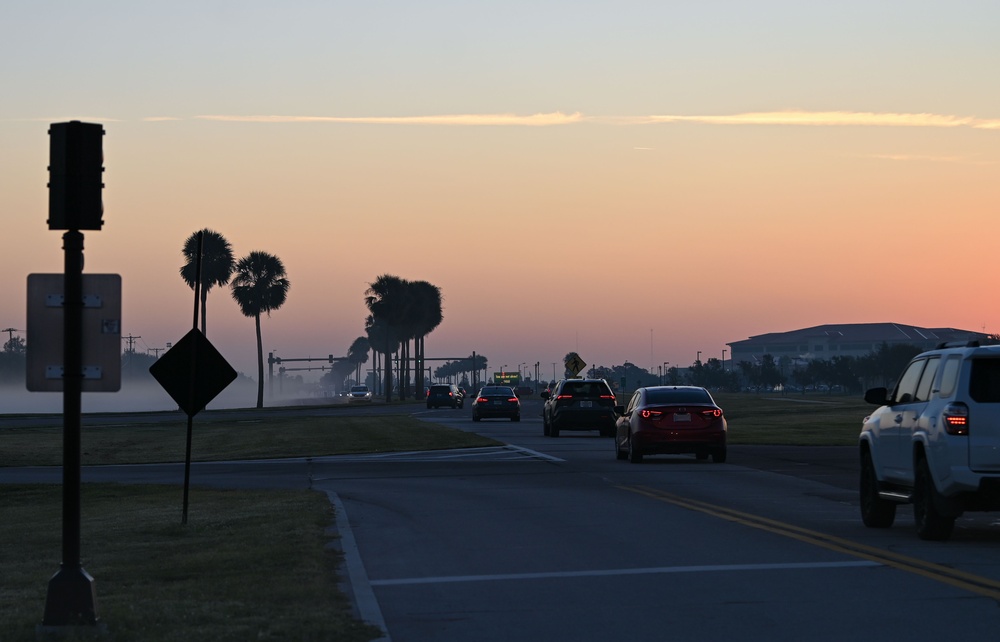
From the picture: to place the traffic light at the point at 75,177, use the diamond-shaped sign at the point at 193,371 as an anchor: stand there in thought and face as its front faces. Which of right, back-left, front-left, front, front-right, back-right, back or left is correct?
back

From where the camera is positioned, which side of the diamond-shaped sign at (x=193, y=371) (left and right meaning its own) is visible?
back

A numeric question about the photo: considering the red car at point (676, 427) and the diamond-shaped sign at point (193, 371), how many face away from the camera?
2

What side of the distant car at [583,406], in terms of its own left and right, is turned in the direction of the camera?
back

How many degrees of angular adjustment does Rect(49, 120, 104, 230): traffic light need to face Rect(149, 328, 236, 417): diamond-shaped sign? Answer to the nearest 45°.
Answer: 0° — it already faces it

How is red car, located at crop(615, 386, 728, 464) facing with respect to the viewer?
away from the camera

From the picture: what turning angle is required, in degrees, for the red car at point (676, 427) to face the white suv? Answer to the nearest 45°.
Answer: approximately 180°

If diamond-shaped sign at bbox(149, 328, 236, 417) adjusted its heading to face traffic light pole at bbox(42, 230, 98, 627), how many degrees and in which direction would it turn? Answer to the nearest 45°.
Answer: approximately 180°

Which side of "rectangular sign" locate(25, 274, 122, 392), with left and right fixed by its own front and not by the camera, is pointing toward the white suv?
right

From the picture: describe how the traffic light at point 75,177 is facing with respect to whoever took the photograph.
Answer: facing away from the viewer

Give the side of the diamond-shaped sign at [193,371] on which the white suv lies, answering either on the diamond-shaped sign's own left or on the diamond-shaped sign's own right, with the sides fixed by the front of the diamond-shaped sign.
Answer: on the diamond-shaped sign's own right

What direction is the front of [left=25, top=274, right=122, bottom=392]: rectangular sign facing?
away from the camera

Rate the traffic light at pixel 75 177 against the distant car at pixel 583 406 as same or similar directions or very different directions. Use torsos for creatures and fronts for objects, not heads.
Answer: same or similar directions

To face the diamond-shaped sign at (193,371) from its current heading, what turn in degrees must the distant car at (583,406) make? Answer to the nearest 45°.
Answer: approximately 180°

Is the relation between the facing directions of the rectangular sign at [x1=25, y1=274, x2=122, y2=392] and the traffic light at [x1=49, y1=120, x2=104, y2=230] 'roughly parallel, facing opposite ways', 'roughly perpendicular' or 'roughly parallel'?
roughly parallel

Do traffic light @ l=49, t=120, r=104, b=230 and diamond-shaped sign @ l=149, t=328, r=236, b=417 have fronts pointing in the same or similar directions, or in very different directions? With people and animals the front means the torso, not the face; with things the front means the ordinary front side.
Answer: same or similar directions
